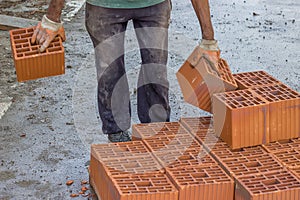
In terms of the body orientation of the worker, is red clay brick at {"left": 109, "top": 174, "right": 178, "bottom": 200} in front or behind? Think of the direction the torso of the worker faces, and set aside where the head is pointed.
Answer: in front

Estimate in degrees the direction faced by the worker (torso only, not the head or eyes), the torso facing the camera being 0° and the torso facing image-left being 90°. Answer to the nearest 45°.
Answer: approximately 0°

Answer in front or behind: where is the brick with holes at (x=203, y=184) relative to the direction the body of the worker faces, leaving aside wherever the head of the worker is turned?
in front

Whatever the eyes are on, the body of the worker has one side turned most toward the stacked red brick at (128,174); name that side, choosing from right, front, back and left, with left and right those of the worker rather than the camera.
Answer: front

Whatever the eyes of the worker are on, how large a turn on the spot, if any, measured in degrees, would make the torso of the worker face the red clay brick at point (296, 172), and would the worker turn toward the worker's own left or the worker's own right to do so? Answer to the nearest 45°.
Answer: approximately 45° to the worker's own left

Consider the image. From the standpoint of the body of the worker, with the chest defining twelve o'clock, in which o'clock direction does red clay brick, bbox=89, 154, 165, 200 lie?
The red clay brick is roughly at 12 o'clock from the worker.

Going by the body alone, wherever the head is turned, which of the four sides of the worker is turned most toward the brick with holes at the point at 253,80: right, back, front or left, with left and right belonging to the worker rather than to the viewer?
left

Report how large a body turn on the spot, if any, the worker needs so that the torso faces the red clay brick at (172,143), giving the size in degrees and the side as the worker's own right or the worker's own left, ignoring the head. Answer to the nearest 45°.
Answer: approximately 45° to the worker's own left

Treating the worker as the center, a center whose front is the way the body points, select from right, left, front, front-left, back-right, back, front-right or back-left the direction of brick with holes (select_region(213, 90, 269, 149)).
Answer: front-left

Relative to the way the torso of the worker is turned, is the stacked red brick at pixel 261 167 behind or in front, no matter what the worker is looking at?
in front

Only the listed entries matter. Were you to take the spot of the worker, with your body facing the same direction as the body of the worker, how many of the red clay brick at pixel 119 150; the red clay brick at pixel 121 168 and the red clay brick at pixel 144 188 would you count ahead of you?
3

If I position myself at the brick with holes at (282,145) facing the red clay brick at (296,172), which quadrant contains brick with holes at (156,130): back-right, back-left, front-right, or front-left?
back-right
